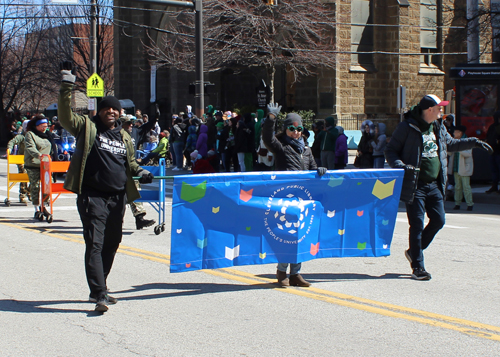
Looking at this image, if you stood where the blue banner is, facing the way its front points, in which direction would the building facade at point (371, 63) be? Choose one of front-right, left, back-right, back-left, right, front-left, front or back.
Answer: back

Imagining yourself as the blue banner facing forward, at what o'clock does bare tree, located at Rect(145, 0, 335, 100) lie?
The bare tree is roughly at 6 o'clock from the blue banner.

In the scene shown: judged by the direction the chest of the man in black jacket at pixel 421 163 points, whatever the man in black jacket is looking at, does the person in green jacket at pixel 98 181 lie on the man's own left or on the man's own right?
on the man's own right

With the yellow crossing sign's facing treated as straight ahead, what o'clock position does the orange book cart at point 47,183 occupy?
The orange book cart is roughly at 12 o'clock from the yellow crossing sign.

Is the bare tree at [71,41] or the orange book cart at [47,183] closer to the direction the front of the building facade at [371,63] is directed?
the orange book cart

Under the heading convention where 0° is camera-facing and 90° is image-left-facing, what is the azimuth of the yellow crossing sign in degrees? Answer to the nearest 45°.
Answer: approximately 0°

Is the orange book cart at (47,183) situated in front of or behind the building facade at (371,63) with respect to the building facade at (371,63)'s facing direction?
in front

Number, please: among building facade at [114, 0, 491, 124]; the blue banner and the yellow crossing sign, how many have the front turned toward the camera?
3

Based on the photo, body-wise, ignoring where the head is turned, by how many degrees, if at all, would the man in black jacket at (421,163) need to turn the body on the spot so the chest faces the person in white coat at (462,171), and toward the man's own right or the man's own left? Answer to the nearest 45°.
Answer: approximately 135° to the man's own left

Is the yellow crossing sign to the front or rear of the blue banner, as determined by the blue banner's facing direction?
to the rear
